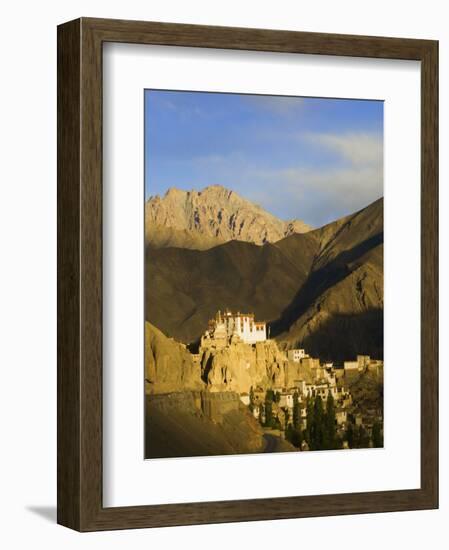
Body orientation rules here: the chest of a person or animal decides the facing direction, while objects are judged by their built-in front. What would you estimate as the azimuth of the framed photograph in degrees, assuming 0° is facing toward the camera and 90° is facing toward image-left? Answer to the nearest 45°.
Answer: approximately 315°
